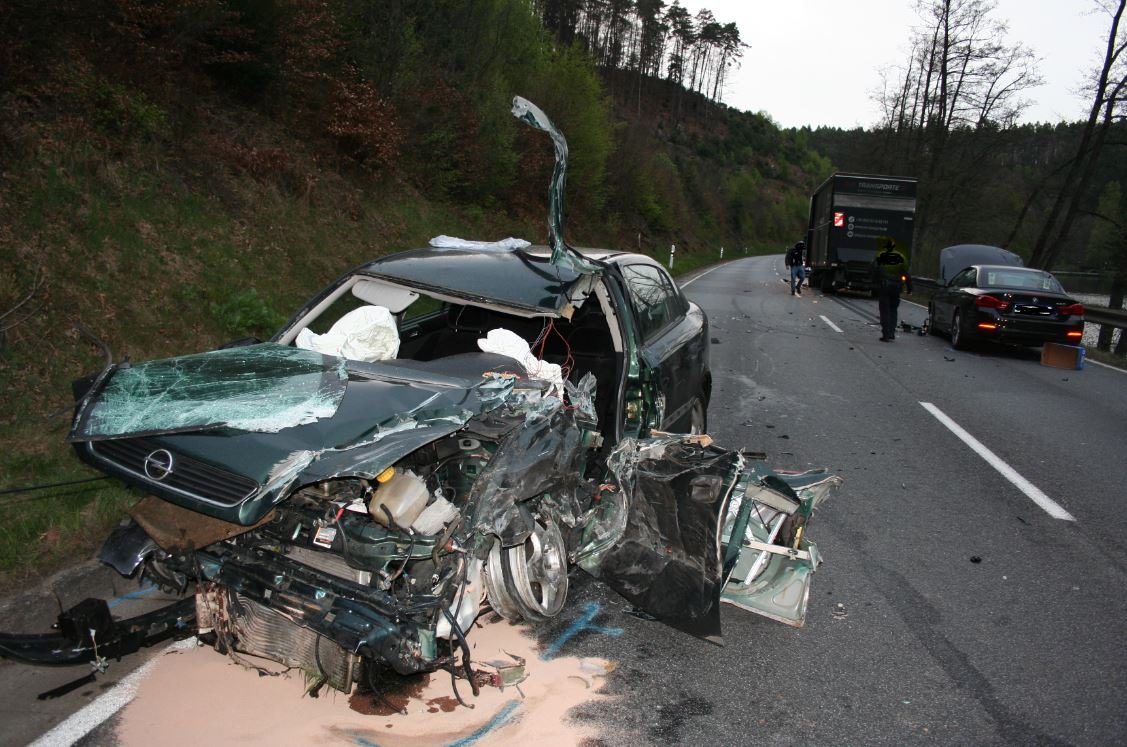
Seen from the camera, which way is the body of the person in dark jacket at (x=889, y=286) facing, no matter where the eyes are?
away from the camera

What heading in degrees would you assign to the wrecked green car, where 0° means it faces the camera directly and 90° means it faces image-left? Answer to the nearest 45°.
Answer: approximately 45°

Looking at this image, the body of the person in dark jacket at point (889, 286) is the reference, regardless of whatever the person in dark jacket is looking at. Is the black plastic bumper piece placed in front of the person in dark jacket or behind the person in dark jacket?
behind

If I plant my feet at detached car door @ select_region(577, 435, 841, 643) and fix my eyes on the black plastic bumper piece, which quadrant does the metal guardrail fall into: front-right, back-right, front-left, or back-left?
back-right

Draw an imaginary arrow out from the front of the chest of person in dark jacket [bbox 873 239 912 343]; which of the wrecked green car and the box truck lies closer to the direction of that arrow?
the box truck

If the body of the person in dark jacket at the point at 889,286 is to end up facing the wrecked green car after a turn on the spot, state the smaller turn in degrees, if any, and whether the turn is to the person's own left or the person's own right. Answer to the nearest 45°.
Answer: approximately 180°

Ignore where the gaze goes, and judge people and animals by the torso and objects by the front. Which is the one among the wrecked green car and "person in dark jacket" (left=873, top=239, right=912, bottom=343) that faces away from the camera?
the person in dark jacket

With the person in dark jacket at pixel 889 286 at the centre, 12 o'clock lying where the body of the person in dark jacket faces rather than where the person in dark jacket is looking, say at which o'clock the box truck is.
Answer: The box truck is roughly at 12 o'clock from the person in dark jacket.

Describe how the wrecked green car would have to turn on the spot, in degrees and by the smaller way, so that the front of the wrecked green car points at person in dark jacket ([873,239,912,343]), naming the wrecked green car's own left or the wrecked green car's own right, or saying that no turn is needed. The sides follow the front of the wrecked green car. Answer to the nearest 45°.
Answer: approximately 180°

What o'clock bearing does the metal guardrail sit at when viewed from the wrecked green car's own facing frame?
The metal guardrail is roughly at 6 o'clock from the wrecked green car.

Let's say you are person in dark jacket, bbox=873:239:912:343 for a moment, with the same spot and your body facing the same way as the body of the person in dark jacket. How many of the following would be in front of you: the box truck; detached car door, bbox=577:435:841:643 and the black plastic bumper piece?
1

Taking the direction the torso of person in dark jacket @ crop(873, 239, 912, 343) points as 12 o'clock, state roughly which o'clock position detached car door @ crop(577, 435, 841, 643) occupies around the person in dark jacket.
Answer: The detached car door is roughly at 6 o'clock from the person in dark jacket.

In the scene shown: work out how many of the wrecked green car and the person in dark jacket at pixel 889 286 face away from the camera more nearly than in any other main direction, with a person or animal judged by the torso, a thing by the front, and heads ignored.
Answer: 1

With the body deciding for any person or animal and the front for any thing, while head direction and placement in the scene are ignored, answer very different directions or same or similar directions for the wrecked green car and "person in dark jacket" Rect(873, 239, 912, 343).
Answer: very different directions

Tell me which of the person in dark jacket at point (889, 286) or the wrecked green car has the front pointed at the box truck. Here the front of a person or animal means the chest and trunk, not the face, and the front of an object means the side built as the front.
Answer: the person in dark jacket

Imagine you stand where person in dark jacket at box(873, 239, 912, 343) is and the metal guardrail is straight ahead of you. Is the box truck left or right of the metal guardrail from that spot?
left
